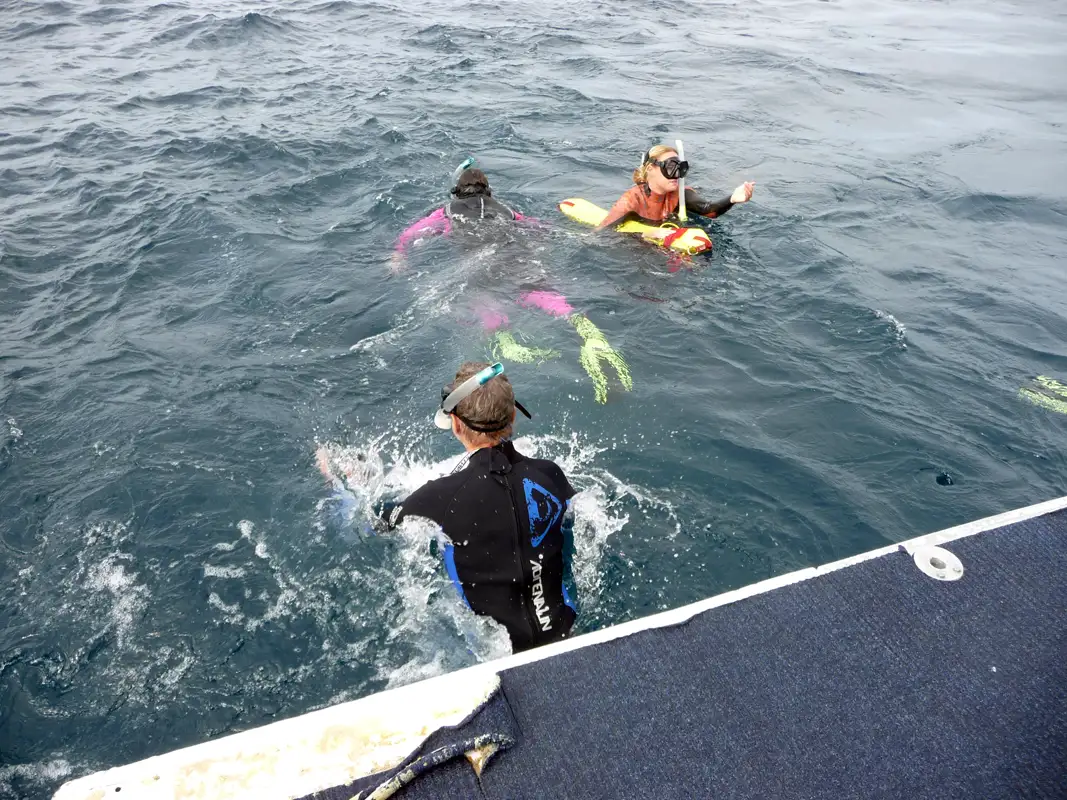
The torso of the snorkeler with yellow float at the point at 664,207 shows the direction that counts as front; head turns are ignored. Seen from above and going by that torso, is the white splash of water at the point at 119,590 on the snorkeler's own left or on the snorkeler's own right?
on the snorkeler's own right

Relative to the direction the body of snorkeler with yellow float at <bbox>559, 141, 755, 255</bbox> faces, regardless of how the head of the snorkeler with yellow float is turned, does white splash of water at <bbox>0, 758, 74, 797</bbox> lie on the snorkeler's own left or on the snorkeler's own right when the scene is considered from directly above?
on the snorkeler's own right

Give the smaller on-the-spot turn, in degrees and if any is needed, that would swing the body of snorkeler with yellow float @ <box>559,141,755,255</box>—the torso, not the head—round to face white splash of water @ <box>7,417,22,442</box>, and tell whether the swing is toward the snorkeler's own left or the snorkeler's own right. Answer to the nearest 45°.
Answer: approximately 90° to the snorkeler's own right

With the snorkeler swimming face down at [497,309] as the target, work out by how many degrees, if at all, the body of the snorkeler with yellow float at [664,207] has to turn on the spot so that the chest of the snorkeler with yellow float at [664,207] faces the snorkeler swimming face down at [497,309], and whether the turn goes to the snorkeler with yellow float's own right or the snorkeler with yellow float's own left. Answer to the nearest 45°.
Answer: approximately 90° to the snorkeler with yellow float's own right

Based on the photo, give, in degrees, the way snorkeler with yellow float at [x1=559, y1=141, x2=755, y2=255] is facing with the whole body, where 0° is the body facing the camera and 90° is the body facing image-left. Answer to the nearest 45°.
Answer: approximately 315°

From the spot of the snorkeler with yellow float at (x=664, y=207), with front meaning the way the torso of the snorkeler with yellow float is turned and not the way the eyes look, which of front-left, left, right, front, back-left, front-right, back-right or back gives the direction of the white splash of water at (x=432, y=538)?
front-right

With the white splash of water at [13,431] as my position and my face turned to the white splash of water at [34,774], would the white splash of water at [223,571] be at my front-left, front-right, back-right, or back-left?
front-left

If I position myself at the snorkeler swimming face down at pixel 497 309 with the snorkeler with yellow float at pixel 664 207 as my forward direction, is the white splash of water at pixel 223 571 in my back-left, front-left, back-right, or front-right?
back-right

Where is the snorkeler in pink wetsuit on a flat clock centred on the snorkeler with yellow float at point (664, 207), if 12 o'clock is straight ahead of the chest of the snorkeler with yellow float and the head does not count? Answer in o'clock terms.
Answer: The snorkeler in pink wetsuit is roughly at 4 o'clock from the snorkeler with yellow float.

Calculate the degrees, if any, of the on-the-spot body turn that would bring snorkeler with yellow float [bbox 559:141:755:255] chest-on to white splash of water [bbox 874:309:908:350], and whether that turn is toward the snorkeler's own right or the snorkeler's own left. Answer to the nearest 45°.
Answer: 0° — they already face it

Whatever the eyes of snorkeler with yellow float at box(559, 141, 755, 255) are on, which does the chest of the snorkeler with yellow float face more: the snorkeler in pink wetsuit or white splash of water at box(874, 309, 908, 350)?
the white splash of water
